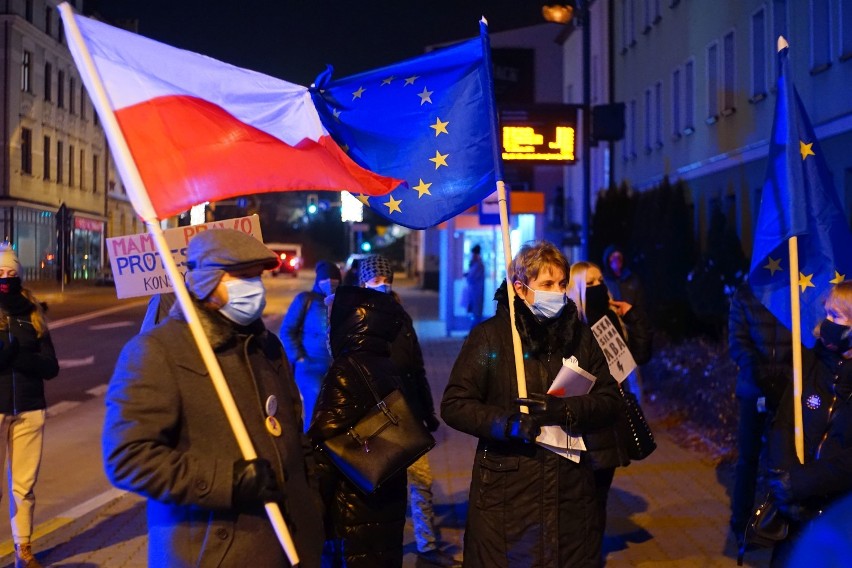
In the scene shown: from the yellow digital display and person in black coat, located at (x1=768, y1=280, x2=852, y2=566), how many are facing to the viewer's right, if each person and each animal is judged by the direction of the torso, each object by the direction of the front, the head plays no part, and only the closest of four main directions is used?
0

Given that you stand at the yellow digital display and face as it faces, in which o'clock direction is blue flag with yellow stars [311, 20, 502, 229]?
The blue flag with yellow stars is roughly at 12 o'clock from the yellow digital display.

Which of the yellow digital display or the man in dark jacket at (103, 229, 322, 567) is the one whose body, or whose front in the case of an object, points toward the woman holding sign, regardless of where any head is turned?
the yellow digital display

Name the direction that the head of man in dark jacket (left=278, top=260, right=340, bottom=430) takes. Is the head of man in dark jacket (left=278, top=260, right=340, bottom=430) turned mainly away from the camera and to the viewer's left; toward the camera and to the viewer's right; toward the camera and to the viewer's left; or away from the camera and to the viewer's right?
toward the camera and to the viewer's right

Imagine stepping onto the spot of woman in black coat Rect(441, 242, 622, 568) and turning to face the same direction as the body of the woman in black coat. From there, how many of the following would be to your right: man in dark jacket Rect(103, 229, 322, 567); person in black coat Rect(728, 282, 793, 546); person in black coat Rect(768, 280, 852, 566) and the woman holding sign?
1

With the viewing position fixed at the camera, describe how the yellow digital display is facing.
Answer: facing the viewer

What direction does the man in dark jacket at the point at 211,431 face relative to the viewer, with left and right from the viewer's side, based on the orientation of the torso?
facing the viewer and to the right of the viewer

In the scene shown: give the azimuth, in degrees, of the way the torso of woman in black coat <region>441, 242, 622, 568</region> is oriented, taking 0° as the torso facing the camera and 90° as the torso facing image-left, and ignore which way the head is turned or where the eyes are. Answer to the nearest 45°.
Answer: approximately 315°

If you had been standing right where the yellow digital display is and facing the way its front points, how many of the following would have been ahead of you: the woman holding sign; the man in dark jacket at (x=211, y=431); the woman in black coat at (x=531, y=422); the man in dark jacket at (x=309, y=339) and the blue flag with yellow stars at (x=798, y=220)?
5

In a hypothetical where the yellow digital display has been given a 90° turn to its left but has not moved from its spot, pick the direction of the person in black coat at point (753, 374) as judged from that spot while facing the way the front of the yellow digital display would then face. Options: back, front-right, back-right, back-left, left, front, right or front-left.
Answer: right

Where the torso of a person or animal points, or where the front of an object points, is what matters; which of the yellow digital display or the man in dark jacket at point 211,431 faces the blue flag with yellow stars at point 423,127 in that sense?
the yellow digital display

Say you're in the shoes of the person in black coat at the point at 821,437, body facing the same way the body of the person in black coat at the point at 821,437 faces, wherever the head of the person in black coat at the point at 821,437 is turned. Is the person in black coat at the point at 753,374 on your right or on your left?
on your right

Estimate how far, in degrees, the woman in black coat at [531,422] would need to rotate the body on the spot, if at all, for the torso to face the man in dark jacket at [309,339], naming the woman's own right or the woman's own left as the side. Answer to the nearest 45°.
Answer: approximately 180°

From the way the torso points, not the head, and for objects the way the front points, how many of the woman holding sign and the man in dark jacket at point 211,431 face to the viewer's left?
0

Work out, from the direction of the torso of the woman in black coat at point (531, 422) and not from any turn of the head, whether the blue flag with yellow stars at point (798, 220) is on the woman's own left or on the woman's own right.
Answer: on the woman's own left

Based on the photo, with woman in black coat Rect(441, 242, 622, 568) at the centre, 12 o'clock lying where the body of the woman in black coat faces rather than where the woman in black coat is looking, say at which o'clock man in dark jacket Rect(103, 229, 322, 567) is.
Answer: The man in dark jacket is roughly at 3 o'clock from the woman in black coat.

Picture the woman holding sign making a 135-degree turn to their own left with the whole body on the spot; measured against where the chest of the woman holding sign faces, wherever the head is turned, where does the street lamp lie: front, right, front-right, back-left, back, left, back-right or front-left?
front
